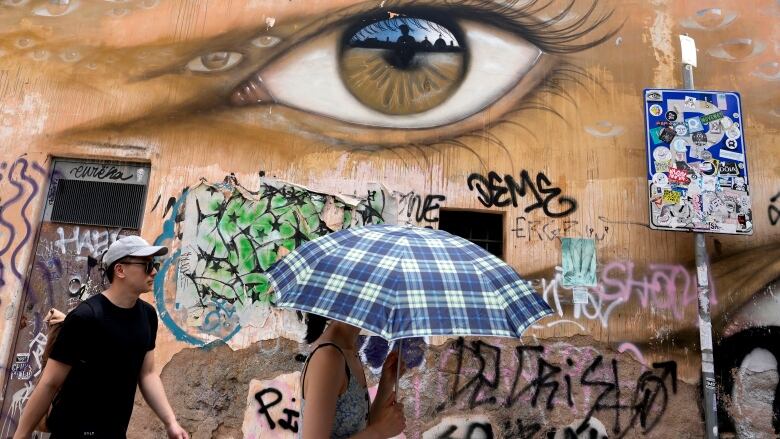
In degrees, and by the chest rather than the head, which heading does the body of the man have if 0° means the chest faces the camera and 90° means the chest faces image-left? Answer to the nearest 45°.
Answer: approximately 315°

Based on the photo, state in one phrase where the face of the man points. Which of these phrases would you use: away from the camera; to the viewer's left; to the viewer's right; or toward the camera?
to the viewer's right

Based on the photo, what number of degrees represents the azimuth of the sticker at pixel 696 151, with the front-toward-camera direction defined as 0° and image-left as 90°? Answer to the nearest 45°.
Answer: approximately 0°

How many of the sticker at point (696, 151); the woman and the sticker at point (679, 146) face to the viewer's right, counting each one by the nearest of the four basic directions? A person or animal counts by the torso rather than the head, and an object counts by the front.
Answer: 1

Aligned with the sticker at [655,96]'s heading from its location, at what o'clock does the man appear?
The man is roughly at 1 o'clock from the sticker.
